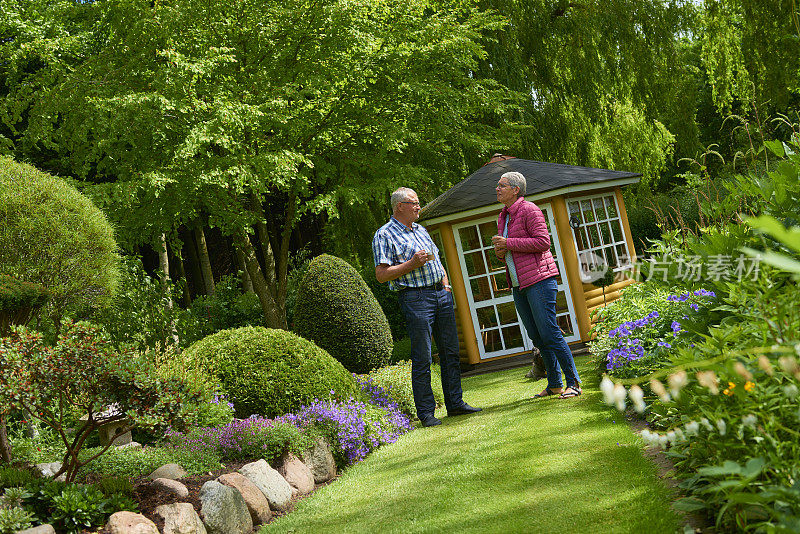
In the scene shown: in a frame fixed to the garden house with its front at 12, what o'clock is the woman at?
The woman is roughly at 12 o'clock from the garden house.

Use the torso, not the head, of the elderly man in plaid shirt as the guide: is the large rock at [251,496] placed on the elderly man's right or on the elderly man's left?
on the elderly man's right

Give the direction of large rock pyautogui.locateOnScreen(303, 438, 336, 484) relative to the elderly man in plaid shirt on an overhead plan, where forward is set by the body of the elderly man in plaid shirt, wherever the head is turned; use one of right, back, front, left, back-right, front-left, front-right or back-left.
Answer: right

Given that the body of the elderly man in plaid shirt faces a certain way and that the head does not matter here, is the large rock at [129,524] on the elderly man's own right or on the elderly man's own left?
on the elderly man's own right

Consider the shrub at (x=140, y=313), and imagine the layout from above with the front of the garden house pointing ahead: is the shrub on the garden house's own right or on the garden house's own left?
on the garden house's own right

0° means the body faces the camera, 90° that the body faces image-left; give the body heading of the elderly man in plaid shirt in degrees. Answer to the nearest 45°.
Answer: approximately 315°

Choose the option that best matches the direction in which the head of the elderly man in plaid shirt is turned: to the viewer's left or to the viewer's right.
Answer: to the viewer's right

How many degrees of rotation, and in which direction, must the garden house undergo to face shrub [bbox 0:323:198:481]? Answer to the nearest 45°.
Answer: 0° — it already faces it
